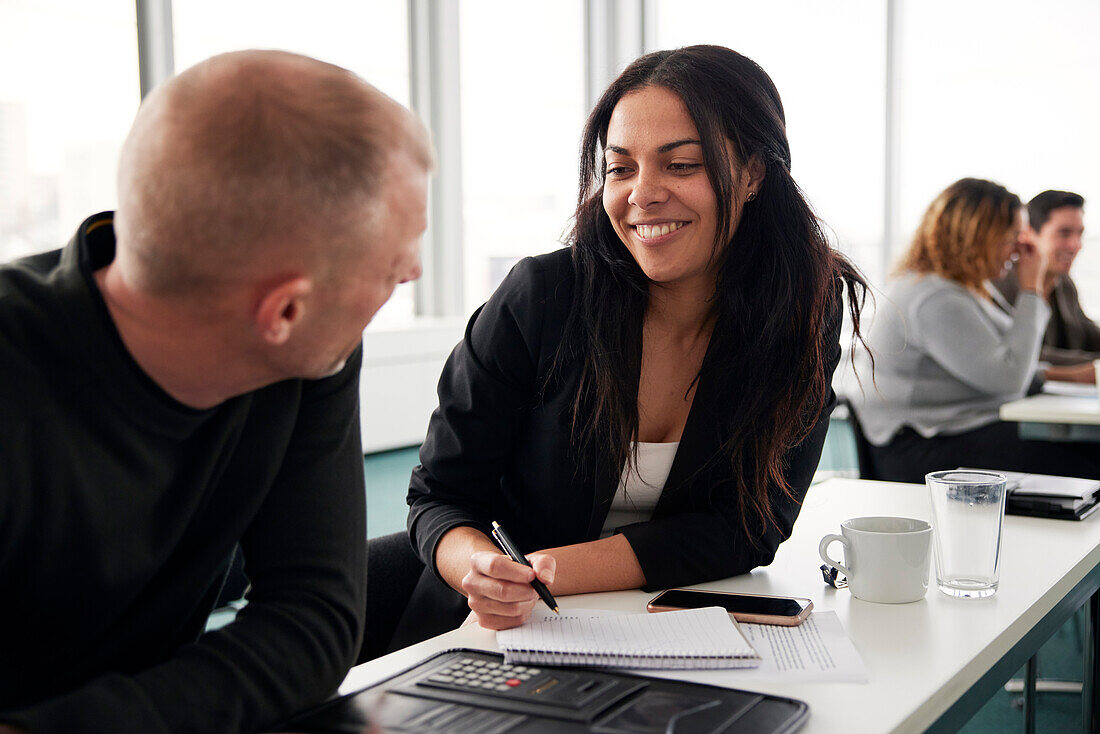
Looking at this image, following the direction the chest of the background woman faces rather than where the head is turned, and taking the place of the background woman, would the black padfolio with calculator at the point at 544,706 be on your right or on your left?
on your right

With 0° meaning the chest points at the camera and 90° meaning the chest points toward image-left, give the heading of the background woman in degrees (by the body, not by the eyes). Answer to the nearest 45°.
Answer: approximately 270°

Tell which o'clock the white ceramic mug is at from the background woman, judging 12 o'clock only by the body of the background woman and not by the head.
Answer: The white ceramic mug is roughly at 3 o'clock from the background woman.

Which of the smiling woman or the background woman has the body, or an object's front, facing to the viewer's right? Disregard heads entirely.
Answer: the background woman

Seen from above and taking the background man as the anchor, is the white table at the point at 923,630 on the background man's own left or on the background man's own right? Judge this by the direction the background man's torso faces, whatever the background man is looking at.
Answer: on the background man's own right

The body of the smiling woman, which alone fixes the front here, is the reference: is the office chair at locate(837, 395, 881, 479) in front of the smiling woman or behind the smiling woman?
behind

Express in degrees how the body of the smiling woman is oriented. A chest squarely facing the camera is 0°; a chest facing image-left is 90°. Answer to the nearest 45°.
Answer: approximately 45°

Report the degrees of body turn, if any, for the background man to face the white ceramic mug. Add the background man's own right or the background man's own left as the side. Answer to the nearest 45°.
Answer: approximately 45° to the background man's own right

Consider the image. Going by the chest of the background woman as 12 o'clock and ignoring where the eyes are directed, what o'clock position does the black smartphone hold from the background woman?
The black smartphone is roughly at 3 o'clock from the background woman.

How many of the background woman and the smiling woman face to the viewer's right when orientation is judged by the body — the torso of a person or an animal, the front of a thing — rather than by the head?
1

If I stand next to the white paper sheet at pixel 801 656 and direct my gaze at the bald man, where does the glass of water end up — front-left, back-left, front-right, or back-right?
back-right

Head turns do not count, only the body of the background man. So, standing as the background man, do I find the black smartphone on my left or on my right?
on my right
